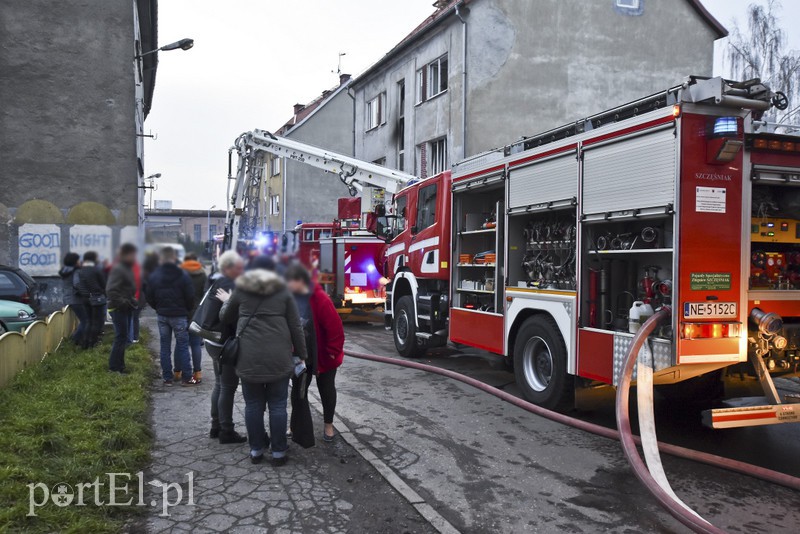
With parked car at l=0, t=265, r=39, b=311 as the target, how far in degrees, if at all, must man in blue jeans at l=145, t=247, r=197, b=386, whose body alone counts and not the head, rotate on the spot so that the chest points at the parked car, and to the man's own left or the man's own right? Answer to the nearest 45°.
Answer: approximately 45° to the man's own left

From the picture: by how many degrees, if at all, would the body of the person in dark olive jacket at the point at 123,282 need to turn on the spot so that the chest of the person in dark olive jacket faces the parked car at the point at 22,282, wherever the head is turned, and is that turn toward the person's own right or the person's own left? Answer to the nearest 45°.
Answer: approximately 90° to the person's own left

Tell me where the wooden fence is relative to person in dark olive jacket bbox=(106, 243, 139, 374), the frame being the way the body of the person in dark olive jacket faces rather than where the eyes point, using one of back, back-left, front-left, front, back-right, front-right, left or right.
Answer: left

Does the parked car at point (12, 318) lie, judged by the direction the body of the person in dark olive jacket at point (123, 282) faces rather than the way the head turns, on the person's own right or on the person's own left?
on the person's own left

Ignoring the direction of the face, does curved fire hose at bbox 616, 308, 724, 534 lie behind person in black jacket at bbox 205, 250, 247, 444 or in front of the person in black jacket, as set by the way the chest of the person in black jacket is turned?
in front

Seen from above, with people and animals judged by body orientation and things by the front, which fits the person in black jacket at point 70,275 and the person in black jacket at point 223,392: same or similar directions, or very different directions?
same or similar directions

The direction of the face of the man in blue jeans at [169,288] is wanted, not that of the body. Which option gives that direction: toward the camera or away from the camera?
away from the camera

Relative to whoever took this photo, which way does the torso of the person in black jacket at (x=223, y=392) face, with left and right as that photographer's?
facing to the right of the viewer

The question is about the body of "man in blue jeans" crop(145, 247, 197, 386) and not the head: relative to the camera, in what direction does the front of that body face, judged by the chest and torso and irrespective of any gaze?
away from the camera

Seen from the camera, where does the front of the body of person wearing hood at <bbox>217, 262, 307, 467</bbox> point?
away from the camera
